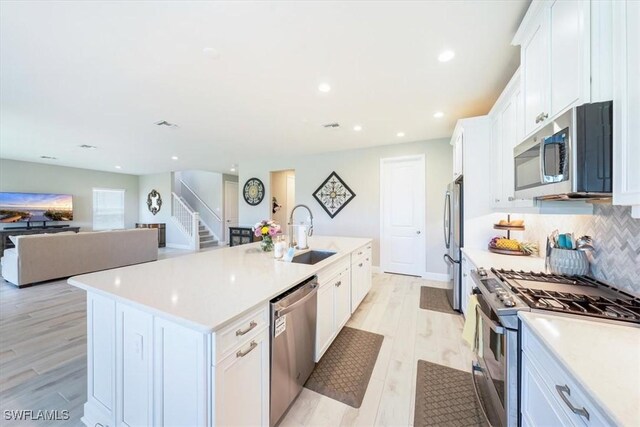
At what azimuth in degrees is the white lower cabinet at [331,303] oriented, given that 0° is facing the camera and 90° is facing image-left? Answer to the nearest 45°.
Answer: approximately 270°

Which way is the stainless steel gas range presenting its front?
to the viewer's left

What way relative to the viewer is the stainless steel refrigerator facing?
to the viewer's left

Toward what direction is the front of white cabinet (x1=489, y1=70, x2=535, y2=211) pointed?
to the viewer's left

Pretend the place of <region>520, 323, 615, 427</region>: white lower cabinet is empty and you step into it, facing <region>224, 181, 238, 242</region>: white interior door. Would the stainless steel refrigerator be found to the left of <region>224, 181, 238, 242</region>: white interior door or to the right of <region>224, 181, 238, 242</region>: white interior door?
right

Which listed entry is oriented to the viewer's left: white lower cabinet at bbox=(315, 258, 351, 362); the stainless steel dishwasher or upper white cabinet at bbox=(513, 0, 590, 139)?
the upper white cabinet

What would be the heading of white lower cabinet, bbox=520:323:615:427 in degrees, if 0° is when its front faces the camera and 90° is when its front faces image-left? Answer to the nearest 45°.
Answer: approximately 90°

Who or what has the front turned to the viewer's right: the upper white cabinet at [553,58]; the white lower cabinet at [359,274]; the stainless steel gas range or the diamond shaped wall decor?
the white lower cabinet

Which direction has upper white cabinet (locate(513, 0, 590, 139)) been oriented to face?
to the viewer's left

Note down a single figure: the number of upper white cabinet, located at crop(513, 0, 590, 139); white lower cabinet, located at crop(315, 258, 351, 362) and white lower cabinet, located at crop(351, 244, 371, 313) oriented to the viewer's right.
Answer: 2

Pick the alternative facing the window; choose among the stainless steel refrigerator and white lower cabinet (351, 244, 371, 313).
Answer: the stainless steel refrigerator

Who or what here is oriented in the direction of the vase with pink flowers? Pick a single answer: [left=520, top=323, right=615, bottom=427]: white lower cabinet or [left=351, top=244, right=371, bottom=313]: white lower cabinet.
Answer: [left=520, top=323, right=615, bottom=427]: white lower cabinet

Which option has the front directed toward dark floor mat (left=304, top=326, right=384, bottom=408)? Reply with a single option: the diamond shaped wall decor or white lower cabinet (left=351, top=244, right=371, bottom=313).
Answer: the diamond shaped wall decor
